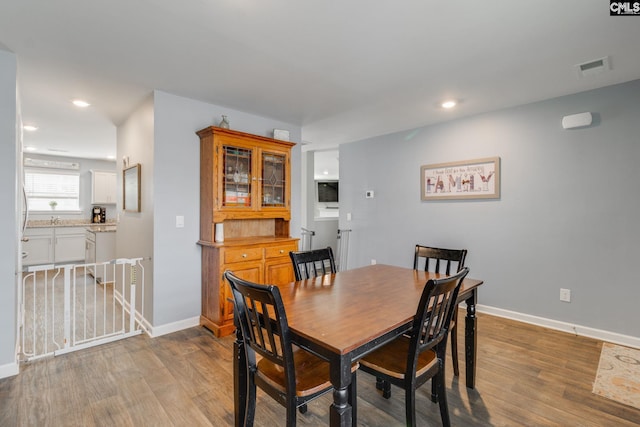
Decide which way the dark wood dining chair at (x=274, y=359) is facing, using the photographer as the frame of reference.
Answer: facing away from the viewer and to the right of the viewer

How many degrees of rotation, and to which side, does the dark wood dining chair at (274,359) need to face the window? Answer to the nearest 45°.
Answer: approximately 90° to its left

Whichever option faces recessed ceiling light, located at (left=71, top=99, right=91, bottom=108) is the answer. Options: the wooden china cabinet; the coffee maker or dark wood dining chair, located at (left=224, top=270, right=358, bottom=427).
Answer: the coffee maker

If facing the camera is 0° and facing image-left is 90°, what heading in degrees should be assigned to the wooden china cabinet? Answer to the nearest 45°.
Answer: approximately 315°

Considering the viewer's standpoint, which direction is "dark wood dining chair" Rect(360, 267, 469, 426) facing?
facing away from the viewer and to the left of the viewer

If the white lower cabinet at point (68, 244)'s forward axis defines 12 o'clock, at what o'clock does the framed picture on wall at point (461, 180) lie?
The framed picture on wall is roughly at 11 o'clock from the white lower cabinet.

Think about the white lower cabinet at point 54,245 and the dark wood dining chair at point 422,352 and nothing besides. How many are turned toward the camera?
1

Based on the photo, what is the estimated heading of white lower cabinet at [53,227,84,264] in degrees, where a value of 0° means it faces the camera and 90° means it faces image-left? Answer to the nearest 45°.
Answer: approximately 0°

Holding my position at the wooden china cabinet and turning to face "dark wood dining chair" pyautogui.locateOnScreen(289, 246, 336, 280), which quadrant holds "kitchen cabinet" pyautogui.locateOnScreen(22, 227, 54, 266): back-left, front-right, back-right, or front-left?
back-right

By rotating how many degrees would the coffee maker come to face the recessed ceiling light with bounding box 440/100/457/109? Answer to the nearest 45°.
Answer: approximately 45° to its left

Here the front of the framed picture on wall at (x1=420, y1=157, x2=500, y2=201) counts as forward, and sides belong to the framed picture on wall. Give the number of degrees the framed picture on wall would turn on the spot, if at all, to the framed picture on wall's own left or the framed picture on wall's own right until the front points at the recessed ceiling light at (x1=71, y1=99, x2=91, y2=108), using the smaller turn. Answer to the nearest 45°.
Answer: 0° — it already faces it

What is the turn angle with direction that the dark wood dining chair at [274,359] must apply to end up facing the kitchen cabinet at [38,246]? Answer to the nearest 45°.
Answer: approximately 90° to its left

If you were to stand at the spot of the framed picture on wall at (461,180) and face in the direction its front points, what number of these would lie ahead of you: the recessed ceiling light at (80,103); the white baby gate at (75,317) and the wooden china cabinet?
3

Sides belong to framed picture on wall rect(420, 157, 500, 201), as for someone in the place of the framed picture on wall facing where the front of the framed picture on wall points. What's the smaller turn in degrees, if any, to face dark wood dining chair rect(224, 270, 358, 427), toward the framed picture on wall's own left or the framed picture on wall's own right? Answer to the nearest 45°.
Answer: approximately 45° to the framed picture on wall's own left
